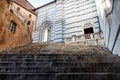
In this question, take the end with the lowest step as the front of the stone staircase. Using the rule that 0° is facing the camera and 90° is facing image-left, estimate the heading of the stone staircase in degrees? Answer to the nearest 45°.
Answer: approximately 0°

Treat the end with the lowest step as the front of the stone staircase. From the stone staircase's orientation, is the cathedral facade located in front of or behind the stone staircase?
behind
